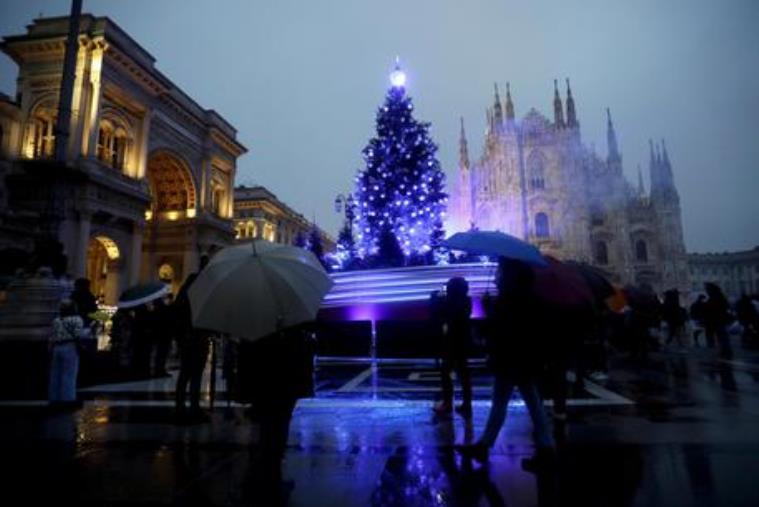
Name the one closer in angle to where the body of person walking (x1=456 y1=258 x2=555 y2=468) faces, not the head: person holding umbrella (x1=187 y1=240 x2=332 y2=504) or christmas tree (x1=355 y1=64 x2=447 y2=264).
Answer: the person holding umbrella

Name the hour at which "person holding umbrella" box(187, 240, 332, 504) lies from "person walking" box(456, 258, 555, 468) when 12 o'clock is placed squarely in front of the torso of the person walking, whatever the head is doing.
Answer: The person holding umbrella is roughly at 11 o'clock from the person walking.

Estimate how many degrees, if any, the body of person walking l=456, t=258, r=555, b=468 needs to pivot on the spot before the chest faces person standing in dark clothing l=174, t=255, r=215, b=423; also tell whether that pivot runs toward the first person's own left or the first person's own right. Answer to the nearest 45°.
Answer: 0° — they already face them

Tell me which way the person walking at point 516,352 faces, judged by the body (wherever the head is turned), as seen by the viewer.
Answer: to the viewer's left
